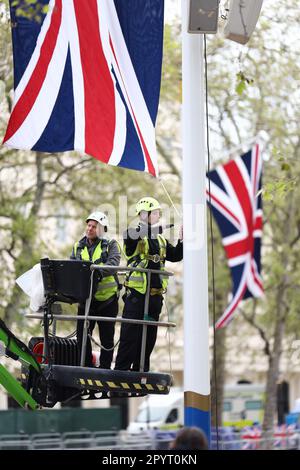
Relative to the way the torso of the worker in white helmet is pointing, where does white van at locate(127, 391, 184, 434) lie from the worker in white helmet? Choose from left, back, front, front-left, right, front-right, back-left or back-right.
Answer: back-right

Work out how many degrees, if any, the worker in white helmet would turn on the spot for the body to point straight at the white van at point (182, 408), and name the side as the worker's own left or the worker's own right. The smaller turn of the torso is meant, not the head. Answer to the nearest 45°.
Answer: approximately 135° to the worker's own right

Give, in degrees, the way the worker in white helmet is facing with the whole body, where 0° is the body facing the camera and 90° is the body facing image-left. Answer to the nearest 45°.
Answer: approximately 45°

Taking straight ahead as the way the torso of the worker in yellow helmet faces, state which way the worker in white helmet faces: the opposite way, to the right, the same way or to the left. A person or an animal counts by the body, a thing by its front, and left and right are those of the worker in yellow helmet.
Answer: to the right

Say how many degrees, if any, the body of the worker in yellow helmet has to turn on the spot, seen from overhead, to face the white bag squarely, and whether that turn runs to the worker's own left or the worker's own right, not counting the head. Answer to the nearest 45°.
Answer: approximately 135° to the worker's own right

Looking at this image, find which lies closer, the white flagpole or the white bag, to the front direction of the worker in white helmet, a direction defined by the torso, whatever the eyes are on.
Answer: the white bag
